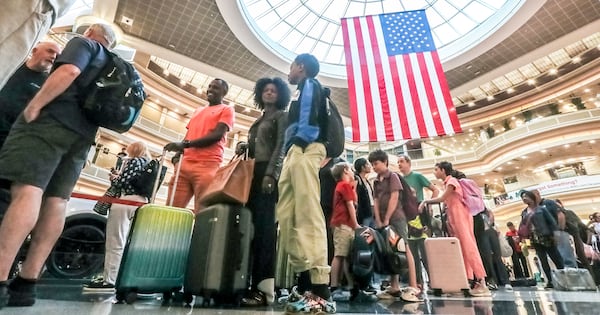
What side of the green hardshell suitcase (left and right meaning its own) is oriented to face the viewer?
front

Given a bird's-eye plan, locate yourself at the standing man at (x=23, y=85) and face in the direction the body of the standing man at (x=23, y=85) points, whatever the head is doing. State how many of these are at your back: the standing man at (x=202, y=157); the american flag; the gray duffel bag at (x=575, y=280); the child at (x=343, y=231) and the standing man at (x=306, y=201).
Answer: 0

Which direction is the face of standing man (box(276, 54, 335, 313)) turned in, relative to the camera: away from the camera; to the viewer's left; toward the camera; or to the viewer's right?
to the viewer's left

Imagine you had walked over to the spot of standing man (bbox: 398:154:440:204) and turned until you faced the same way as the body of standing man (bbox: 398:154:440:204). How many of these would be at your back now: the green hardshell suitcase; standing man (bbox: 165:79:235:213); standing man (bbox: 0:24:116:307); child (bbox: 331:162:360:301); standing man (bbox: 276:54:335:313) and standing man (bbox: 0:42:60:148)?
0

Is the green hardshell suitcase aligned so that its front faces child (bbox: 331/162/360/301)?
no

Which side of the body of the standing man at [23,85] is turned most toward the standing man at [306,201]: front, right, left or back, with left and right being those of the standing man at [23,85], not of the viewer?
front

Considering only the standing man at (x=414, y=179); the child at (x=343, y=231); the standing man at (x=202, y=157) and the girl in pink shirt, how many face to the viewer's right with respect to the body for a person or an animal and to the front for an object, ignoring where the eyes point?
1

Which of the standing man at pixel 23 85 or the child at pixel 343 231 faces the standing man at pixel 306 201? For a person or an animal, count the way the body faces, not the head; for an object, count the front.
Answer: the standing man at pixel 23 85

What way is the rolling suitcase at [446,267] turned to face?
toward the camera

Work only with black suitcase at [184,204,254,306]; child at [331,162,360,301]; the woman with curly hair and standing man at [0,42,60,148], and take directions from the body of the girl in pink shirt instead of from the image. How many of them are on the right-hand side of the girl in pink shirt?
0
